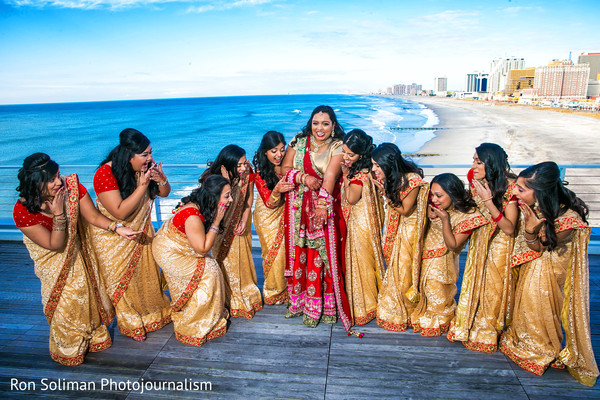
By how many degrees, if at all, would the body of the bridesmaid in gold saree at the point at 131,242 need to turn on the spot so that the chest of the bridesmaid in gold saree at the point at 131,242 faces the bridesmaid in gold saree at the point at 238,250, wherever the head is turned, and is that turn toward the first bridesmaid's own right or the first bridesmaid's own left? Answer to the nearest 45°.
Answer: approximately 45° to the first bridesmaid's own left

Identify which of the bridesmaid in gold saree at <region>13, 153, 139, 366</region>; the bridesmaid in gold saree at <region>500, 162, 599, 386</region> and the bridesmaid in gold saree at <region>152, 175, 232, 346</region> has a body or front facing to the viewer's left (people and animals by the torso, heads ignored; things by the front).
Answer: the bridesmaid in gold saree at <region>500, 162, 599, 386</region>

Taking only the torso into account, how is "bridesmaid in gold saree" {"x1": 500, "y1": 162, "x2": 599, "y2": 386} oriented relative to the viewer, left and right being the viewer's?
facing to the left of the viewer

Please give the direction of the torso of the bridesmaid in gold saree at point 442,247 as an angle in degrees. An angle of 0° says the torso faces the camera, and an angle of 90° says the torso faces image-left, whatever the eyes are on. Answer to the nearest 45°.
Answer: approximately 45°

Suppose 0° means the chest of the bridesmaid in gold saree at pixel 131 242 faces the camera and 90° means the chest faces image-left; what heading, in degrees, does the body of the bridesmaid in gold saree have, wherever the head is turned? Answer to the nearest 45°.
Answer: approximately 315°

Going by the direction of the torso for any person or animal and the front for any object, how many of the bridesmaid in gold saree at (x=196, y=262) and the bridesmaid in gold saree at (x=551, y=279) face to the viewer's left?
1
